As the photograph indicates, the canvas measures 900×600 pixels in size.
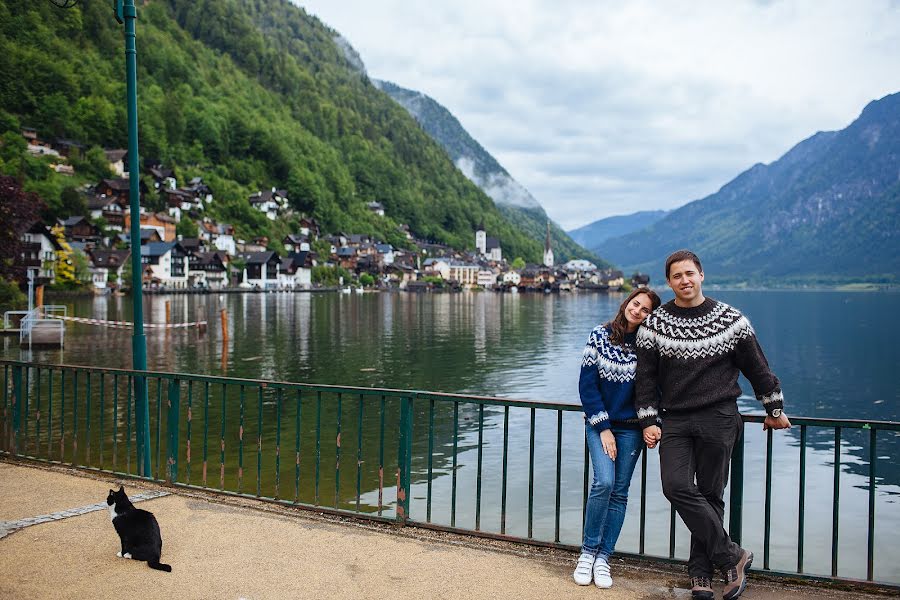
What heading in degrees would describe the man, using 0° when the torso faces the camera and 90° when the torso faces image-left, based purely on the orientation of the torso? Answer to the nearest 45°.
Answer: approximately 0°

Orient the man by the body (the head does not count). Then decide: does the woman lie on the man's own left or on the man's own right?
on the man's own right

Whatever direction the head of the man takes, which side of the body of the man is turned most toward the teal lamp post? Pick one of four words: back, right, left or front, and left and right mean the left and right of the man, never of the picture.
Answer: right

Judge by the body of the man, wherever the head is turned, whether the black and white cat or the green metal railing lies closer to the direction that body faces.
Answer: the black and white cat

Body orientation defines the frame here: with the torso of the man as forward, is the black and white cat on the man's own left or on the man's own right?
on the man's own right
